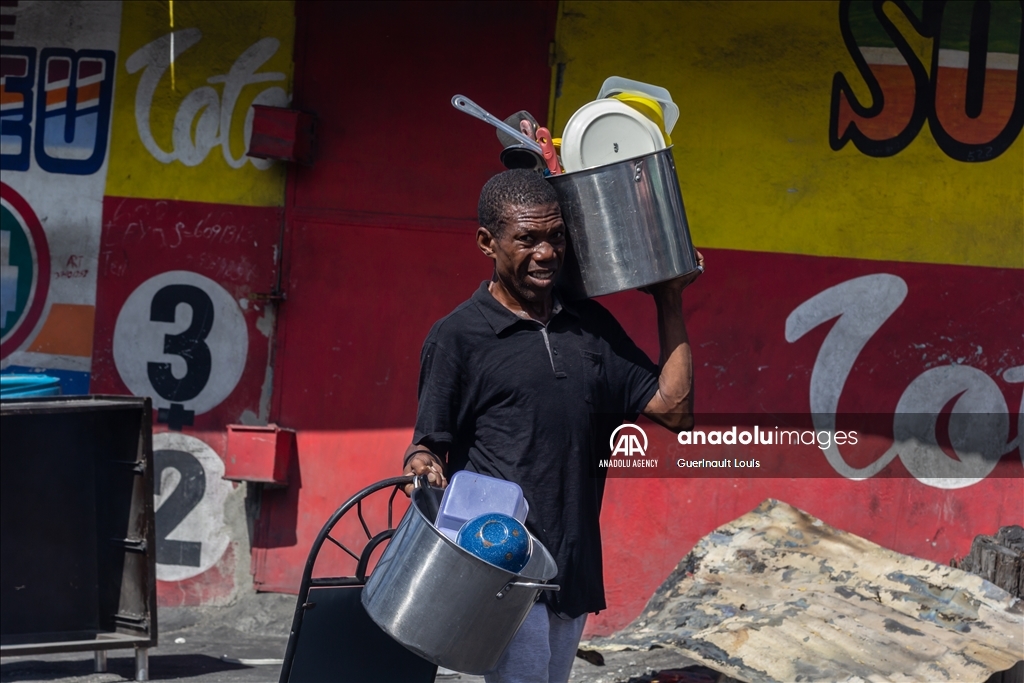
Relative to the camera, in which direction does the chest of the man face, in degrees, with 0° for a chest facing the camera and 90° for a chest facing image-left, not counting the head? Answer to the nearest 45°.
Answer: approximately 315°

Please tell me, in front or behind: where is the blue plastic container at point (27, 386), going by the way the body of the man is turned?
behind
